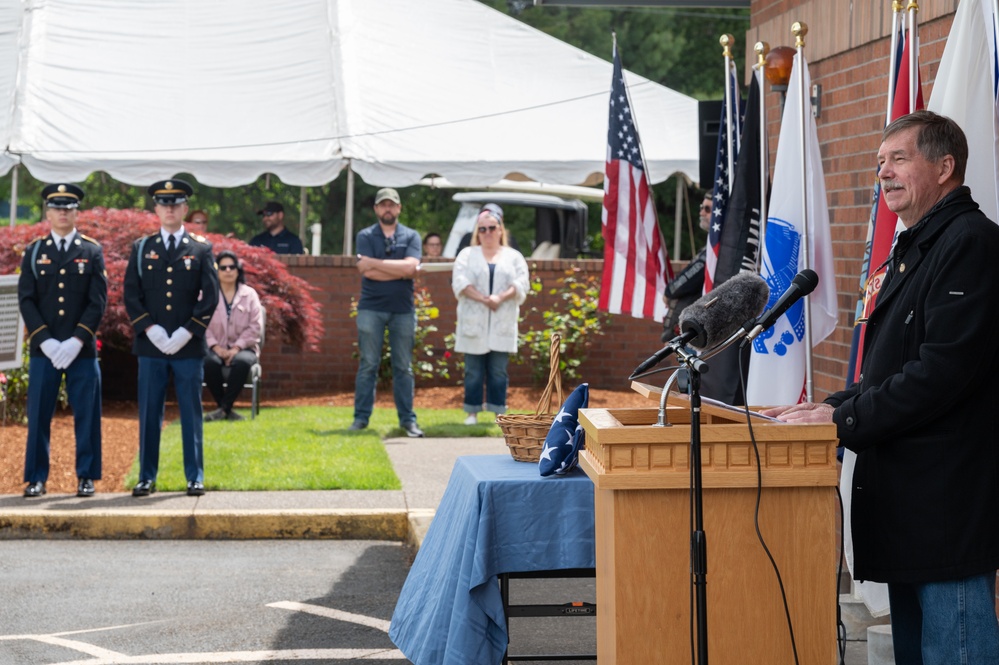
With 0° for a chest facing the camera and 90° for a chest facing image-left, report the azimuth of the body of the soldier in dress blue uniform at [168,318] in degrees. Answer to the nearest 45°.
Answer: approximately 0°

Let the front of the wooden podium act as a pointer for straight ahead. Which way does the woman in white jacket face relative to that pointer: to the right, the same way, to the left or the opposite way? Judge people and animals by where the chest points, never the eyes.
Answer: to the left

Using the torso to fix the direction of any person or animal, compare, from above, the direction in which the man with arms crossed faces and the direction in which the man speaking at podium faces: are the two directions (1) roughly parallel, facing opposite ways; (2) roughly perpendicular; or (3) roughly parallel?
roughly perpendicular

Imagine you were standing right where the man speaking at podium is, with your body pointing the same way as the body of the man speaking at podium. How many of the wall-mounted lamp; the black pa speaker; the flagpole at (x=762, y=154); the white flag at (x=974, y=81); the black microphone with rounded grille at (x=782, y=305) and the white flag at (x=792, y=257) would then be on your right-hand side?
5

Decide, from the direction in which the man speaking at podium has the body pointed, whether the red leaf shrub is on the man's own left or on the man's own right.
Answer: on the man's own right

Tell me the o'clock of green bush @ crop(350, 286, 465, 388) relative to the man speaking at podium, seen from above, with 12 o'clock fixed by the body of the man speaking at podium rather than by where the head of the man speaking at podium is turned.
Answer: The green bush is roughly at 2 o'clock from the man speaking at podium.

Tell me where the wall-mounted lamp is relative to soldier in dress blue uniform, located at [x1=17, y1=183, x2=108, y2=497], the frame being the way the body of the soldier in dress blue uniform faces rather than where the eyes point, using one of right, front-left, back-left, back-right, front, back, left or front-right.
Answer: front-left

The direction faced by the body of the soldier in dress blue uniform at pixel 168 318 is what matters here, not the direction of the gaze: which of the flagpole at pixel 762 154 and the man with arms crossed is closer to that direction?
the flagpole

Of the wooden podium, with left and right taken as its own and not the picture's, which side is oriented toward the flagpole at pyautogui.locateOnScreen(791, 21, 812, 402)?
right

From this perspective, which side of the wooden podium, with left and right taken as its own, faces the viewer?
left
